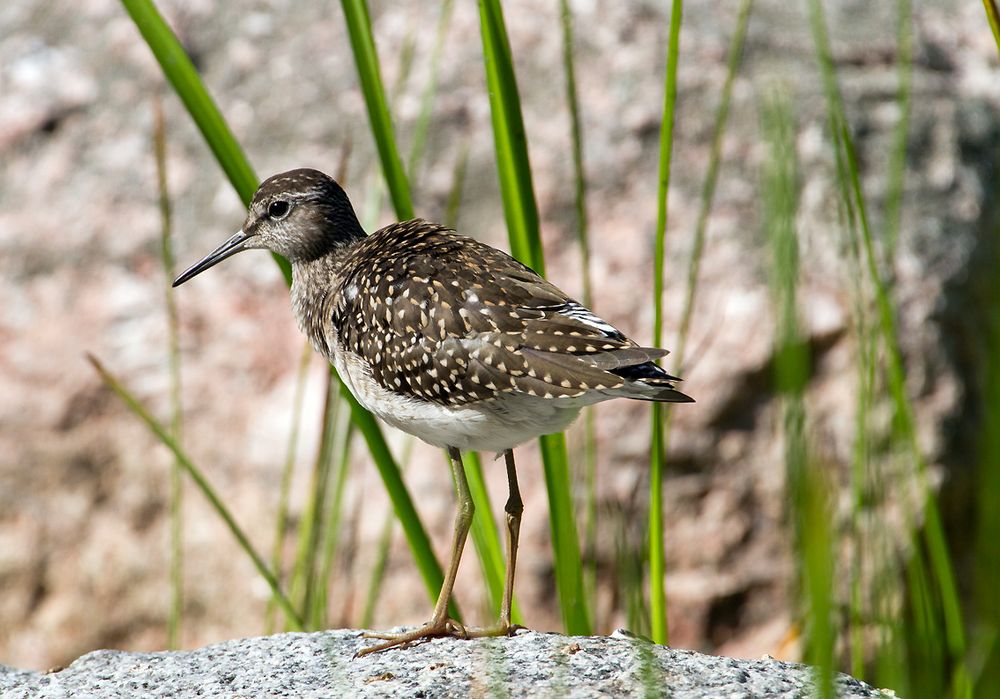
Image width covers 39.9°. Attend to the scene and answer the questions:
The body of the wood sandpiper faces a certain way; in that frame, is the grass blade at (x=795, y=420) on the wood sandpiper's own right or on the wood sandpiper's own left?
on the wood sandpiper's own left

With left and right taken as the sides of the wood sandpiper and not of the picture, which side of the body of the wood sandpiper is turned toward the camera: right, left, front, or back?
left

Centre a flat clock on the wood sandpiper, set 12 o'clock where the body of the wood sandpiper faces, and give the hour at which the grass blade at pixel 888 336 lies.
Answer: The grass blade is roughly at 7 o'clock from the wood sandpiper.
